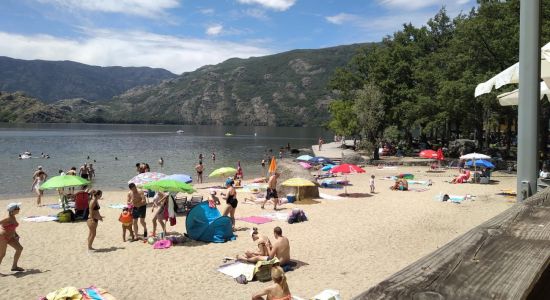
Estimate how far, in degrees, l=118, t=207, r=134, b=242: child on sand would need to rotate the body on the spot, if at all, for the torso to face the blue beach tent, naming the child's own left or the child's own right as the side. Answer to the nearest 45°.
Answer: approximately 90° to the child's own left

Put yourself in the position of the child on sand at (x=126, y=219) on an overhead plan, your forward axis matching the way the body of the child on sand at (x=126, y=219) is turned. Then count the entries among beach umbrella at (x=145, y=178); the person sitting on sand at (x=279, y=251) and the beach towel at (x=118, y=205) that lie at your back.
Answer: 2

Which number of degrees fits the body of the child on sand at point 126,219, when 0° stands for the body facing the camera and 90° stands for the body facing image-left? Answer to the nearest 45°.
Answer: approximately 0°

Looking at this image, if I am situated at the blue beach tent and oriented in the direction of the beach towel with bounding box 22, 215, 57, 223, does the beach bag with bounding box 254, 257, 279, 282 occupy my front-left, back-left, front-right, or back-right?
back-left

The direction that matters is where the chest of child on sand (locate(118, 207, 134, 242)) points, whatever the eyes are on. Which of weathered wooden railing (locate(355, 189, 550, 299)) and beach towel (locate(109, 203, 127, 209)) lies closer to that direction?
the weathered wooden railing

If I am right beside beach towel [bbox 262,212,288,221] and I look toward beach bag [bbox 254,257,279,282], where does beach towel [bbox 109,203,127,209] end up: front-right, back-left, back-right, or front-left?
back-right

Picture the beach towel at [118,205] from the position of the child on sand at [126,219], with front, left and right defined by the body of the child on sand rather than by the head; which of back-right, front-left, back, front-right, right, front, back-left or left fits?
back

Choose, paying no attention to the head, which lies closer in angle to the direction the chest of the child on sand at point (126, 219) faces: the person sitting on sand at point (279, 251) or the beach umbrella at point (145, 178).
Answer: the person sitting on sand

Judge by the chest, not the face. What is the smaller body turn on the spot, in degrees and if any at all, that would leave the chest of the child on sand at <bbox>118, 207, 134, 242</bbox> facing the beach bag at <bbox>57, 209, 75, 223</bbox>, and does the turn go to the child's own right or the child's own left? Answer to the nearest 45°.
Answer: approximately 135° to the child's own right

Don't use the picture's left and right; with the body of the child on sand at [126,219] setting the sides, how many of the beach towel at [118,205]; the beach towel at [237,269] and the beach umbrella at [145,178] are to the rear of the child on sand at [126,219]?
2
